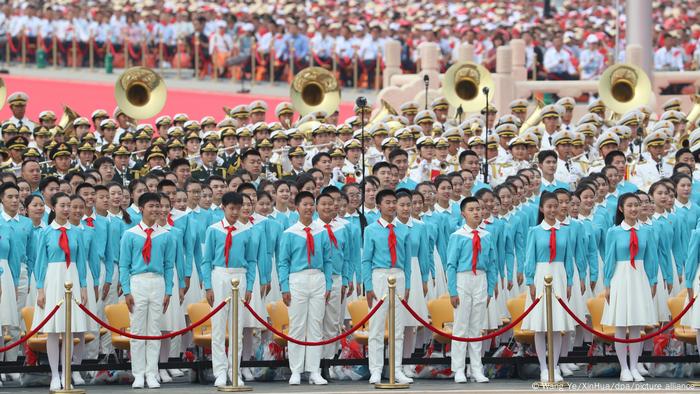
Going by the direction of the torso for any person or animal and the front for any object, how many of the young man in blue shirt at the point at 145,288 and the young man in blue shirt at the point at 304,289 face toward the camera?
2

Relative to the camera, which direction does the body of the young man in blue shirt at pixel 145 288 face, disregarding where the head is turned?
toward the camera

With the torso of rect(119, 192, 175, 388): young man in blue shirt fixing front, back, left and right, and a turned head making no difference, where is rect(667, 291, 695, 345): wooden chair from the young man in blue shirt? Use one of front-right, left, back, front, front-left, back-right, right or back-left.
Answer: left

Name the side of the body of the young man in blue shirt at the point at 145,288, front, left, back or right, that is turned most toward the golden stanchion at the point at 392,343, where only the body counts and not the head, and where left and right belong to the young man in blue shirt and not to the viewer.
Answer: left

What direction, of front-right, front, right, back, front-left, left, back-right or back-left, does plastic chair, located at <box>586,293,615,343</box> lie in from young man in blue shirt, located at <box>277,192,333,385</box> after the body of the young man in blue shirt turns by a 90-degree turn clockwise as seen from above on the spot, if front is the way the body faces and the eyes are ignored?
back

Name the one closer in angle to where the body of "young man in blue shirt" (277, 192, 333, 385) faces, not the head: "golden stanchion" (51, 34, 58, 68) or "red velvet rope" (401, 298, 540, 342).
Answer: the red velvet rope

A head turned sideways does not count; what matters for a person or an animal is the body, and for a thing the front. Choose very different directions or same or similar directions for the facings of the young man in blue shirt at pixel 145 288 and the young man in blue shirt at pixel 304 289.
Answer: same or similar directions

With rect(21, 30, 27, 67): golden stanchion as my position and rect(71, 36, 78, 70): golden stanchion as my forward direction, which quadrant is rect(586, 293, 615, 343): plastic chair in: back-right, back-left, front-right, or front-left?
front-right

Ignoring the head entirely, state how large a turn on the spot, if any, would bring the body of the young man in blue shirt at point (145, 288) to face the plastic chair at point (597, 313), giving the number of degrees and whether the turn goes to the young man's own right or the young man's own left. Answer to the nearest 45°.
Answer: approximately 90° to the young man's own left

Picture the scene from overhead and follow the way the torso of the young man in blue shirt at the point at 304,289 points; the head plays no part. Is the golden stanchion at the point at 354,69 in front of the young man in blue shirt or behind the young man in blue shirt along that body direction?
behind

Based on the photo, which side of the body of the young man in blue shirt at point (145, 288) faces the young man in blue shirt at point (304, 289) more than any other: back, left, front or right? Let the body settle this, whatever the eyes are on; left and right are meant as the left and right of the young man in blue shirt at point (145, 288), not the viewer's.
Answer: left

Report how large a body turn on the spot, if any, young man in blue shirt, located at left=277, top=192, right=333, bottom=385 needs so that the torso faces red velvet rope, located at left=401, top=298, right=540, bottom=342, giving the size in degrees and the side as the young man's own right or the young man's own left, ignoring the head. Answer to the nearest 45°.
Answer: approximately 90° to the young man's own left

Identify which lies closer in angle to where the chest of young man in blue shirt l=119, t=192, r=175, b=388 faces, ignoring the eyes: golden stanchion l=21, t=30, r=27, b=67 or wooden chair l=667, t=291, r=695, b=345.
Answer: the wooden chair

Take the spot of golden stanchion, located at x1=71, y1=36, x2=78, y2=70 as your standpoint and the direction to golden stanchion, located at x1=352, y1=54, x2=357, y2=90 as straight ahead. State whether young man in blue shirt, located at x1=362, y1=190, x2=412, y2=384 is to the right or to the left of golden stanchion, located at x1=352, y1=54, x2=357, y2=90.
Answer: right

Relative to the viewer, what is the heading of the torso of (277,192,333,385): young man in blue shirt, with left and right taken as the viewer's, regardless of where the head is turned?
facing the viewer
